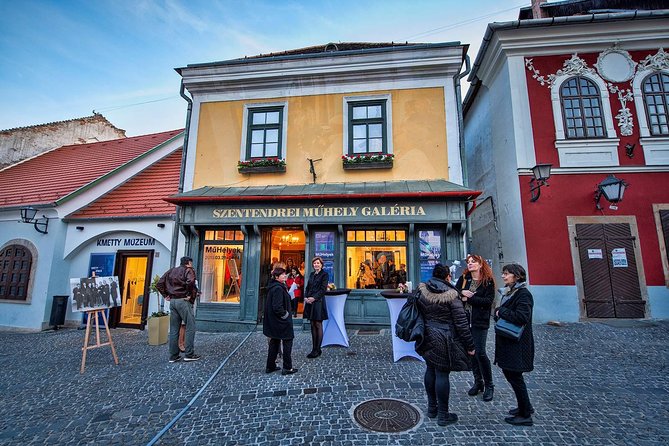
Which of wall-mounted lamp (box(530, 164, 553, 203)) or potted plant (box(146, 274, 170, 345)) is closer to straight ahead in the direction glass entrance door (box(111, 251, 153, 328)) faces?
the potted plant

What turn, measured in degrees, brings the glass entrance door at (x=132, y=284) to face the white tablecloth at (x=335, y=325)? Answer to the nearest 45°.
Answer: approximately 45° to its left

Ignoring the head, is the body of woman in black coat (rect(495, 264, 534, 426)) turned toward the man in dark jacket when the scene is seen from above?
yes

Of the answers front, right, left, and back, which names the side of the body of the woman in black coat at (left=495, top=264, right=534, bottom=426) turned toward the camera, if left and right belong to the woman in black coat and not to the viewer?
left

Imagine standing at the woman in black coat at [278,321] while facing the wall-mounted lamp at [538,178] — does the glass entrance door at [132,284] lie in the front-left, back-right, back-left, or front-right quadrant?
back-left

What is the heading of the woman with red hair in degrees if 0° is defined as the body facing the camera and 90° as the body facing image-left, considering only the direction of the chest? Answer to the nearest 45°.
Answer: approximately 45°

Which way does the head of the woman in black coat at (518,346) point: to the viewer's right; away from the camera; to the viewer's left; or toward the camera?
to the viewer's left
